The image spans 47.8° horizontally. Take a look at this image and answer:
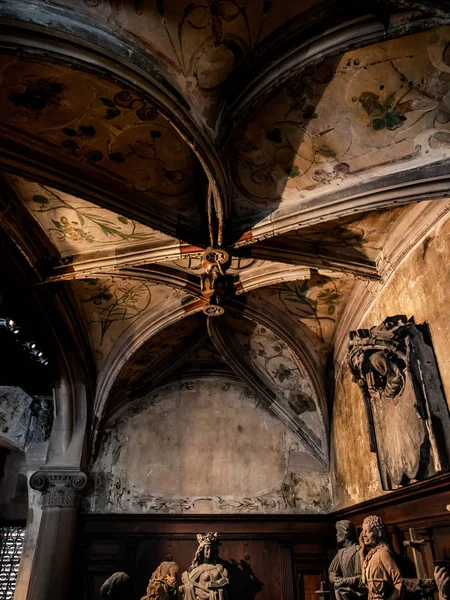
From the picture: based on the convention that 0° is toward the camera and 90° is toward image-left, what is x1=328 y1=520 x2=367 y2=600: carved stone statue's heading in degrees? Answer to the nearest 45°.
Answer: approximately 45°

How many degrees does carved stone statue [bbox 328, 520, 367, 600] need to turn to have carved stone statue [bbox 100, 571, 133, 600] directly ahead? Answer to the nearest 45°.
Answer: approximately 45° to its right

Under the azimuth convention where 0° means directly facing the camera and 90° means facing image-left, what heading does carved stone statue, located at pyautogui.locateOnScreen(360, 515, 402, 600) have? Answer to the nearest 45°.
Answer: approximately 45°

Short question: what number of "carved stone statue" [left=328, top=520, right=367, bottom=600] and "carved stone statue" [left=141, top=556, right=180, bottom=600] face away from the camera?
0

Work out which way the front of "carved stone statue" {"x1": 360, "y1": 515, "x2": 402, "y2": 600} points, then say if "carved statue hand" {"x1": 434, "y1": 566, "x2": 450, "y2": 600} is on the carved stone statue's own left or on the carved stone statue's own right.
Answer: on the carved stone statue's own left

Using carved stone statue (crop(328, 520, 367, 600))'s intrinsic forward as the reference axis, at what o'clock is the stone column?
The stone column is roughly at 2 o'clock from the carved stone statue.

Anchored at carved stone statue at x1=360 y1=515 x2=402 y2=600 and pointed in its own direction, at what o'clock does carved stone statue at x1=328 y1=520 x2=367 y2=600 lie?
carved stone statue at x1=328 y1=520 x2=367 y2=600 is roughly at 4 o'clock from carved stone statue at x1=360 y1=515 x2=402 y2=600.

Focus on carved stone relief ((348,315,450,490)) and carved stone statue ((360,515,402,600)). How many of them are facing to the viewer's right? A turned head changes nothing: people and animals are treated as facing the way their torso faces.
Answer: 0

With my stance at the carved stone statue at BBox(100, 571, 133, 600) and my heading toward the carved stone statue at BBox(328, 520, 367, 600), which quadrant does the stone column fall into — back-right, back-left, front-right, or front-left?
back-left
